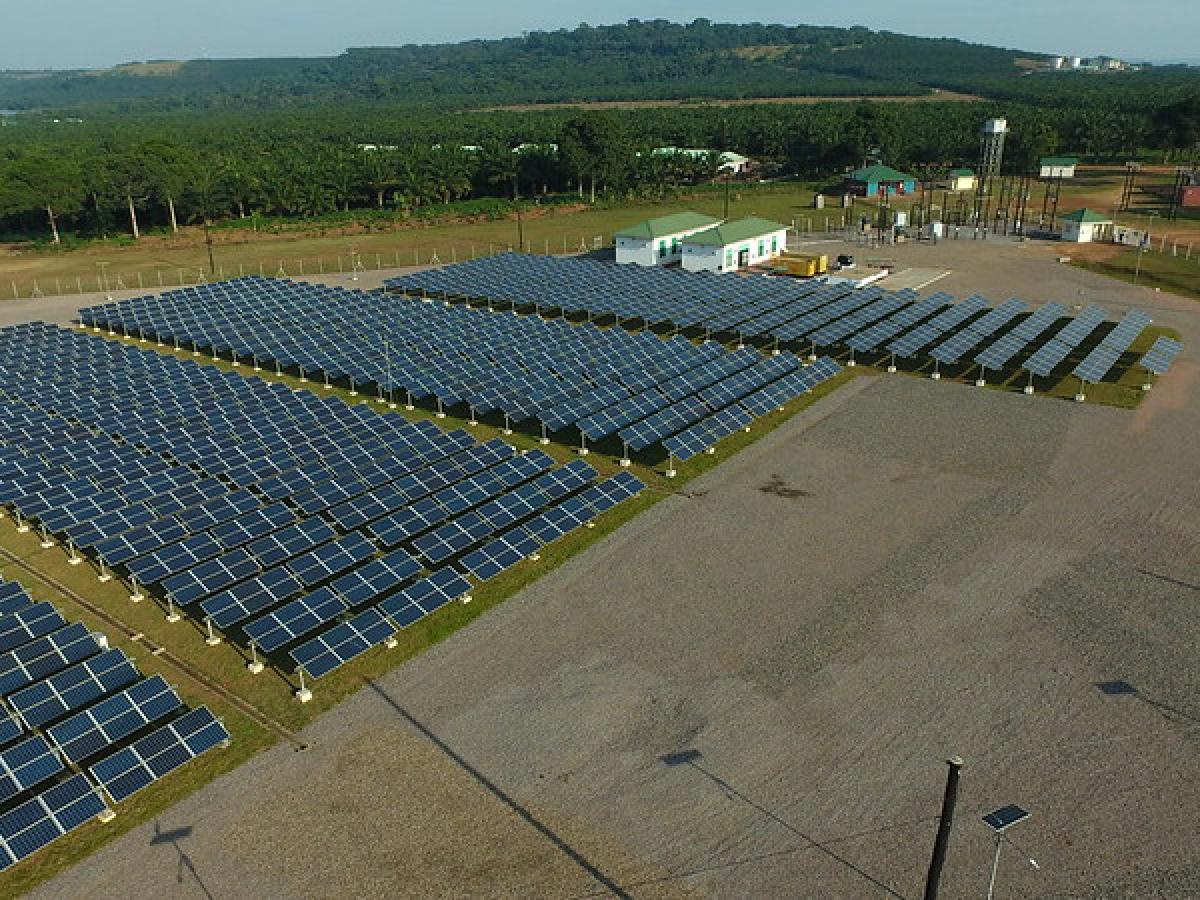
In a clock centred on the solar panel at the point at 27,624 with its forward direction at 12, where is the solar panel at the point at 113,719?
the solar panel at the point at 113,719 is roughly at 1 o'clock from the solar panel at the point at 27,624.

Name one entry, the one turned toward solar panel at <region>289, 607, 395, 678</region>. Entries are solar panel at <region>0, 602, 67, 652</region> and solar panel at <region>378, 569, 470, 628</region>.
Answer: solar panel at <region>0, 602, 67, 652</region>

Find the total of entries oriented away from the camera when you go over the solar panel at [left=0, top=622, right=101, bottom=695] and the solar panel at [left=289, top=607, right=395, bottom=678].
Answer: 0

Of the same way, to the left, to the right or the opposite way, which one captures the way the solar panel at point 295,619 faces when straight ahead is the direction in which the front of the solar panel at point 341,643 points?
the same way

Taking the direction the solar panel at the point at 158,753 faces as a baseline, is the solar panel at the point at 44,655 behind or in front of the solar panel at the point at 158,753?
behind

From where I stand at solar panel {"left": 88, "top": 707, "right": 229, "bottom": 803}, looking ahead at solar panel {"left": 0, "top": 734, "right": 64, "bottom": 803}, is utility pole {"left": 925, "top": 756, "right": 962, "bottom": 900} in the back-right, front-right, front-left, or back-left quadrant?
back-left

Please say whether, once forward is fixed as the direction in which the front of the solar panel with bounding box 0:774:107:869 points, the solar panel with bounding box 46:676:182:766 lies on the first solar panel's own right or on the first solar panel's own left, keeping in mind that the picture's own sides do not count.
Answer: on the first solar panel's own left

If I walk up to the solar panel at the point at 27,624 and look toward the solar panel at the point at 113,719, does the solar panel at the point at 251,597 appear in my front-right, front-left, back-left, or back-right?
front-left

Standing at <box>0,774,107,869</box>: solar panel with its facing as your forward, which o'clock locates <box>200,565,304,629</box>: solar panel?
<box>200,565,304,629</box>: solar panel is roughly at 9 o'clock from <box>0,774,107,869</box>: solar panel.

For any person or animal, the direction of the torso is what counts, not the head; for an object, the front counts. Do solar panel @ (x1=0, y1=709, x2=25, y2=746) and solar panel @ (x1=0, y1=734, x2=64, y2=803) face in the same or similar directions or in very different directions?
same or similar directions

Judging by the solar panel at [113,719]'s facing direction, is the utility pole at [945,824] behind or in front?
in front

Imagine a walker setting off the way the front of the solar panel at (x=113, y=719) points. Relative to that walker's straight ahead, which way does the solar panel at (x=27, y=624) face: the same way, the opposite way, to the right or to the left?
the same way

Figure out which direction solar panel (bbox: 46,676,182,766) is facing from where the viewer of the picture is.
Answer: facing the viewer and to the right of the viewer

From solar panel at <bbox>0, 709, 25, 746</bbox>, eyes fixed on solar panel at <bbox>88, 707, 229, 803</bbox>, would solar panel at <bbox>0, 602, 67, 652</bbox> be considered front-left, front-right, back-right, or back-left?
back-left

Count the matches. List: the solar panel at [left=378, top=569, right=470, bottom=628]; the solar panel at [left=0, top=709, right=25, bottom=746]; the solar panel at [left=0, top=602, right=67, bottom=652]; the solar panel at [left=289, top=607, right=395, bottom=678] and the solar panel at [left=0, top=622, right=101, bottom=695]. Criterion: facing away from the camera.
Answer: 0

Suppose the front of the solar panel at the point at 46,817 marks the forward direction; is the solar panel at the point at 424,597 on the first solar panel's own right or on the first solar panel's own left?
on the first solar panel's own left

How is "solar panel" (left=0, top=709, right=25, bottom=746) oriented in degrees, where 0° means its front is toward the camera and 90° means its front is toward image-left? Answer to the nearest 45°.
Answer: approximately 315°

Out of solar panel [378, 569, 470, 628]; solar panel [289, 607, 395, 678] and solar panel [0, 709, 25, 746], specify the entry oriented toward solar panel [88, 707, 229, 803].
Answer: solar panel [0, 709, 25, 746]

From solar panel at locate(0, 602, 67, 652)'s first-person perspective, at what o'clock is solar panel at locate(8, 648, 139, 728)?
solar panel at locate(8, 648, 139, 728) is roughly at 1 o'clock from solar panel at locate(0, 602, 67, 652).
